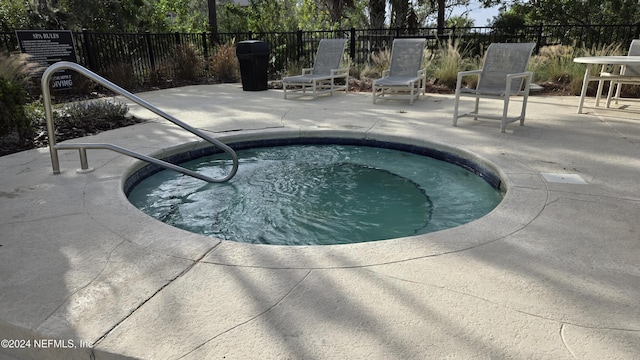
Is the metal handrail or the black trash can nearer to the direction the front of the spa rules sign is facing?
the metal handrail

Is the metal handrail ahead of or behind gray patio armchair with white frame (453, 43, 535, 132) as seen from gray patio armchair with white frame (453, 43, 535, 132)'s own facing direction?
ahead

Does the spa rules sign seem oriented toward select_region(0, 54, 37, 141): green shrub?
yes

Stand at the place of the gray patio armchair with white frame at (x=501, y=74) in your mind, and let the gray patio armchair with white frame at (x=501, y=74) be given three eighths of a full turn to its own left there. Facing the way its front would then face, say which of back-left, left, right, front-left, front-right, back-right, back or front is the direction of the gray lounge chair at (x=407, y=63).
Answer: back-left

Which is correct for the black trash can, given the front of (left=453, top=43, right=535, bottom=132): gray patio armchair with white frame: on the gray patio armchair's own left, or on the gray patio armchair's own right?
on the gray patio armchair's own right

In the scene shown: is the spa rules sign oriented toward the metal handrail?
yes

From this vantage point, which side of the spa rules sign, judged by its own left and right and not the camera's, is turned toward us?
front

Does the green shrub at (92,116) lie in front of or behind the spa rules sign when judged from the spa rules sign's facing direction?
in front

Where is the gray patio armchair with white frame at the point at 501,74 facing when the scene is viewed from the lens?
facing the viewer and to the left of the viewer

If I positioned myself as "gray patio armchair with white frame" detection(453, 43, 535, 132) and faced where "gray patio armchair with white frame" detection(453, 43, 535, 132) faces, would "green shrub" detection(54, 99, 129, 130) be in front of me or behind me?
in front
